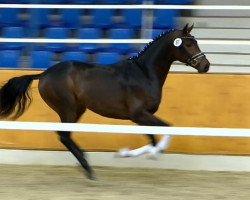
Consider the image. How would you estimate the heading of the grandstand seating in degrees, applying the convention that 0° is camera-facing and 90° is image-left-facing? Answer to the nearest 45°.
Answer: approximately 0°

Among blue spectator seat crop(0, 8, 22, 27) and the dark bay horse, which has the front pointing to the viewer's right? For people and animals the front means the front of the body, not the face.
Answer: the dark bay horse

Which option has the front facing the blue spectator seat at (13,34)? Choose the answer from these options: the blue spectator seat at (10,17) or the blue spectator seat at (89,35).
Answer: the blue spectator seat at (10,17)

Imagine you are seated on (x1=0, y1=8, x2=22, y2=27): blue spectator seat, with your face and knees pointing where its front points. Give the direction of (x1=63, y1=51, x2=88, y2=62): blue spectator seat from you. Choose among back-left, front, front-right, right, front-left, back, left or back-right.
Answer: front-left

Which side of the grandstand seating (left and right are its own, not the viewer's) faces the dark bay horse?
front

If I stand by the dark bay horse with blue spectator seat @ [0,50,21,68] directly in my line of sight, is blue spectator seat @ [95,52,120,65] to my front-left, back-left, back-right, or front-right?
front-right

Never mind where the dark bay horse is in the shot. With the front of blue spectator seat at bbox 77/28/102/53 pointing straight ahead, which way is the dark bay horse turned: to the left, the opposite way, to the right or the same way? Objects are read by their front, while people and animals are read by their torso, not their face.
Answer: to the left

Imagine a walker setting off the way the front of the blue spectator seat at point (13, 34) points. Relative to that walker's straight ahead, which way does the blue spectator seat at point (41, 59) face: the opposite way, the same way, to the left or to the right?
the same way

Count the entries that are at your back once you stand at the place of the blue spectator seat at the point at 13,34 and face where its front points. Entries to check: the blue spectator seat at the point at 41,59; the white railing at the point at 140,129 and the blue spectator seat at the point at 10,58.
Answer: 0

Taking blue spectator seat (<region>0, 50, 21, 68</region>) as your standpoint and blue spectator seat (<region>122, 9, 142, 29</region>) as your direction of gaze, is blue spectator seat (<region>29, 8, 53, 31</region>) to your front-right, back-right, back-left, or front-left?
front-left

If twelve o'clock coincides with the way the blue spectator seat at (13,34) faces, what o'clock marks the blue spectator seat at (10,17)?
the blue spectator seat at (10,17) is roughly at 6 o'clock from the blue spectator seat at (13,34).

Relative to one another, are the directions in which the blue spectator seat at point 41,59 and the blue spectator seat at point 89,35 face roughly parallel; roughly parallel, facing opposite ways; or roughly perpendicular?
roughly parallel

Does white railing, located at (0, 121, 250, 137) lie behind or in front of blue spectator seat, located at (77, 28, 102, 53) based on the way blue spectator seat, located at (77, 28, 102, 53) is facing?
in front

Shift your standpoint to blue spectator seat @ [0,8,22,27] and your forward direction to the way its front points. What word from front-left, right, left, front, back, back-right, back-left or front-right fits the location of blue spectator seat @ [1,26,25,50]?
front

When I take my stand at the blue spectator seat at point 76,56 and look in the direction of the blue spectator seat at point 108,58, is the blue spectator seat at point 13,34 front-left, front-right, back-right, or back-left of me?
back-left

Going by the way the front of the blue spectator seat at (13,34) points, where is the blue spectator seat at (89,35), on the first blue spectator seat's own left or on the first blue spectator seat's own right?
on the first blue spectator seat's own left

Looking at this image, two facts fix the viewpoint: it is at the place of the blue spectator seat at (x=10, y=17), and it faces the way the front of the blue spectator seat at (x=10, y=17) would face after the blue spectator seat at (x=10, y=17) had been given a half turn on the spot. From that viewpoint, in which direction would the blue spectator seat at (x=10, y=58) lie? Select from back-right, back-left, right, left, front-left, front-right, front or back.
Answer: back

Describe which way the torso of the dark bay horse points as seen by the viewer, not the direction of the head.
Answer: to the viewer's right

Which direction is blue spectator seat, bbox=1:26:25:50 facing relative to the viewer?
toward the camera

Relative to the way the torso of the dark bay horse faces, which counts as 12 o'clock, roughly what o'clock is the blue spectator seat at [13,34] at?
The blue spectator seat is roughly at 8 o'clock from the dark bay horse.

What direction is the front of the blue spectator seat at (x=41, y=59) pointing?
toward the camera

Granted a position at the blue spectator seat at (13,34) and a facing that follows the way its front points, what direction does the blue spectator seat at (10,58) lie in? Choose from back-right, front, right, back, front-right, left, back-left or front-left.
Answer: front

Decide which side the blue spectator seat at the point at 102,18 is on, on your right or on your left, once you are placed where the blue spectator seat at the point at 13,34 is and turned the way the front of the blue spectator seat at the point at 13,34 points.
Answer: on your left
